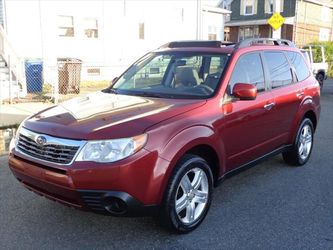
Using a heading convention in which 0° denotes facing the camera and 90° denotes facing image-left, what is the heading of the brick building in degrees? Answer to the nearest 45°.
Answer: approximately 45°

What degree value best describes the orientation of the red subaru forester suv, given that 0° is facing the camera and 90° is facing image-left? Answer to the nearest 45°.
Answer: approximately 45°

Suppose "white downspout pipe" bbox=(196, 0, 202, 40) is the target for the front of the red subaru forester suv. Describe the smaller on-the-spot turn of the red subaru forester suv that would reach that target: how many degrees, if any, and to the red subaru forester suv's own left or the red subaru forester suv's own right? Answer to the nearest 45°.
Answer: approximately 135° to the red subaru forester suv's own right

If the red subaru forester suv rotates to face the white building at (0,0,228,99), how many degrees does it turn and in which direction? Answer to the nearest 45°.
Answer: approximately 135° to its right
